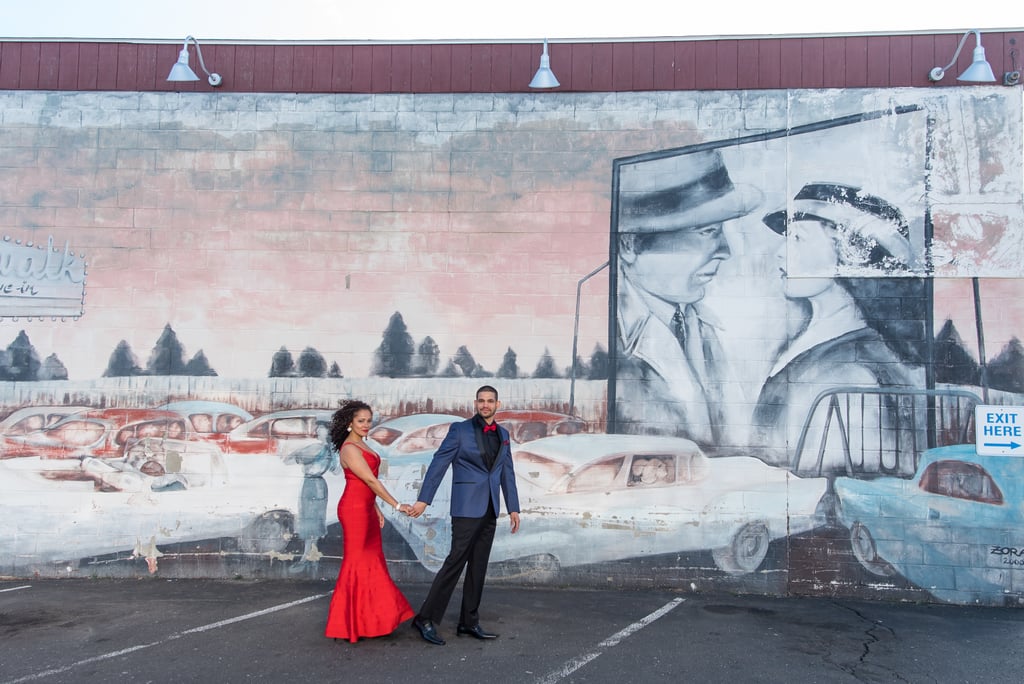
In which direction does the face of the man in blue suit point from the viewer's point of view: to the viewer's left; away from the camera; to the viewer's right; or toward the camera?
toward the camera

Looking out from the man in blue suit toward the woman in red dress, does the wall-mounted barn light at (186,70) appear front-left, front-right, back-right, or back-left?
front-right

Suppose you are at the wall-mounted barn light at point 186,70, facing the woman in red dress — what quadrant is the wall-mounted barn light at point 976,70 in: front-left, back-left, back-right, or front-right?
front-left

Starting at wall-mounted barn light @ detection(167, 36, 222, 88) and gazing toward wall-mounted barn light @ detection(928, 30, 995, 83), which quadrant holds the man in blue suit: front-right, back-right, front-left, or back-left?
front-right

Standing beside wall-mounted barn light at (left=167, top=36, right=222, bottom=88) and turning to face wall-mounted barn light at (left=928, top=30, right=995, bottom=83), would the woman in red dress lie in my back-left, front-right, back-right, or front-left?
front-right

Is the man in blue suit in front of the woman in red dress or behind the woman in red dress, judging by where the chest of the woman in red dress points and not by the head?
in front

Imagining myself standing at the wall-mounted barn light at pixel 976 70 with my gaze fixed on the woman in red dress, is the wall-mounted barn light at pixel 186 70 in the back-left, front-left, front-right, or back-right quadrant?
front-right

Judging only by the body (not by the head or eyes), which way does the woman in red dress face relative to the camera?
to the viewer's right

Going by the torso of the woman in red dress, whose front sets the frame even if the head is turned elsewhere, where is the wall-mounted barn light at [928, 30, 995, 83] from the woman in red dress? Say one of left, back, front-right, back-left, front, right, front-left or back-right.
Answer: front
